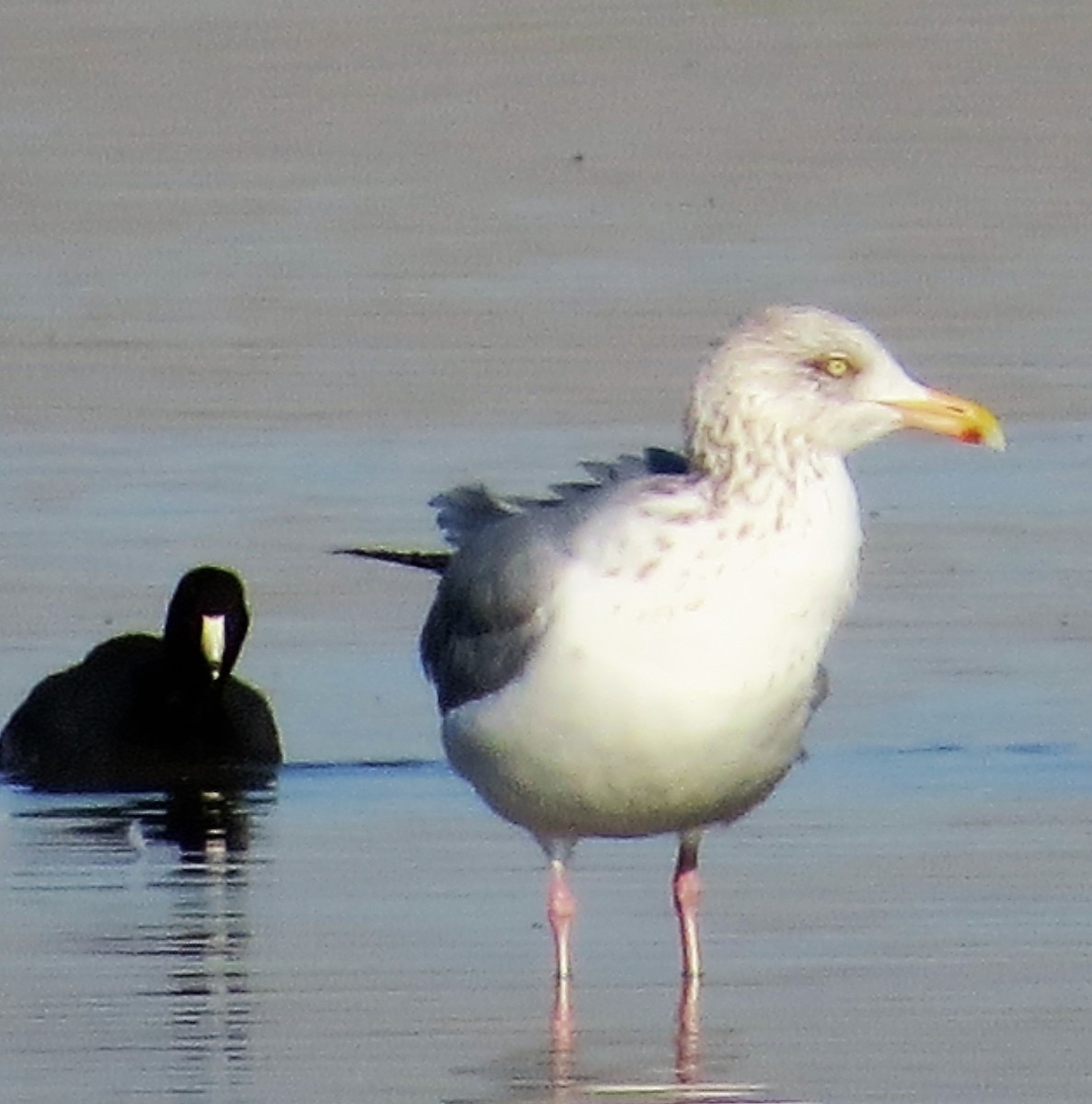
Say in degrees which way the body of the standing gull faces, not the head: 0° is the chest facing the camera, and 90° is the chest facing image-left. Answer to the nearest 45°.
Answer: approximately 315°

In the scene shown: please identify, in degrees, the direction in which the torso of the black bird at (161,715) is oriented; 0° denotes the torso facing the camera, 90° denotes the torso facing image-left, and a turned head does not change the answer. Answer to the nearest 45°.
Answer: approximately 315°

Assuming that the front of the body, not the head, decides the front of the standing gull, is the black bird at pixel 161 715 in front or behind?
behind
